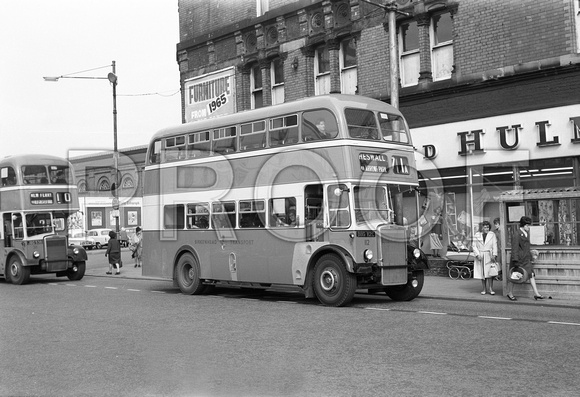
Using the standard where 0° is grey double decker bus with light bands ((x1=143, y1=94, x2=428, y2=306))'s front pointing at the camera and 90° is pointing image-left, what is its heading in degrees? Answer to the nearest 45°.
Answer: approximately 315°

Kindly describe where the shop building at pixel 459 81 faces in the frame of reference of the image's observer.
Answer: facing the viewer and to the left of the viewer

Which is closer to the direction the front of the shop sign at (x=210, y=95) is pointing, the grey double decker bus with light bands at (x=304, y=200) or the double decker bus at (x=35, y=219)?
the double decker bus

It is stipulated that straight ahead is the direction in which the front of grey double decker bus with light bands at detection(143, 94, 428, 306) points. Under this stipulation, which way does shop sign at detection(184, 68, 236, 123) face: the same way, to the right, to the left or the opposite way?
to the right

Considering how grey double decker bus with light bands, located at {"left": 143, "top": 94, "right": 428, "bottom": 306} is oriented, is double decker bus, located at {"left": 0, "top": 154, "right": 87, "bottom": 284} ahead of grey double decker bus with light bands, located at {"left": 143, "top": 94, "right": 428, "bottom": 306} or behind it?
behind

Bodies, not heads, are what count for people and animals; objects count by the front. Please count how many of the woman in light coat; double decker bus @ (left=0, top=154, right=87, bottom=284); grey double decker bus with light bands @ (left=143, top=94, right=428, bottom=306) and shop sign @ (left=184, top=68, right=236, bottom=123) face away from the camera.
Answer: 0

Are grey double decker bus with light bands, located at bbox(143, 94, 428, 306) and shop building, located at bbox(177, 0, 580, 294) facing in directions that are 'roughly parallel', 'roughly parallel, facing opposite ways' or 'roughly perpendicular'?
roughly perpendicular

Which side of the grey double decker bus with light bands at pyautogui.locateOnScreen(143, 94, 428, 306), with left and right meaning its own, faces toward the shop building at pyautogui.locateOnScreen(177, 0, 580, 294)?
left

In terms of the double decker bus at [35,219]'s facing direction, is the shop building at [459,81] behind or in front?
in front

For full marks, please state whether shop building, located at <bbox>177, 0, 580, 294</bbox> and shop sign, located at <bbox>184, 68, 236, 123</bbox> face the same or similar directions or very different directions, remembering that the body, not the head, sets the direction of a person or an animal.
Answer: same or similar directions

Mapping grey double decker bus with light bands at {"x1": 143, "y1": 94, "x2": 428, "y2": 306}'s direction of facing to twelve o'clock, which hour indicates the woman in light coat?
The woman in light coat is roughly at 10 o'clock from the grey double decker bus with light bands.

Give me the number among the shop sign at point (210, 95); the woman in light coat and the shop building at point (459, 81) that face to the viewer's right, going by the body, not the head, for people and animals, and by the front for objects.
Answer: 0

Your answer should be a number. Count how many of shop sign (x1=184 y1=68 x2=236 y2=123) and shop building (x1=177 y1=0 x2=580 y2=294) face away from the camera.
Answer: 0

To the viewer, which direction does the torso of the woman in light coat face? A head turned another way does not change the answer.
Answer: toward the camera

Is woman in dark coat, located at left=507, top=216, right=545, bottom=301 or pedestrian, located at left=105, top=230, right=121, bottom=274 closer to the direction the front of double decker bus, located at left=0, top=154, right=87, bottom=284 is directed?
the woman in dark coat

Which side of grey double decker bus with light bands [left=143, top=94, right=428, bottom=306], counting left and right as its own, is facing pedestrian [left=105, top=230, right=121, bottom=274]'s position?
back
